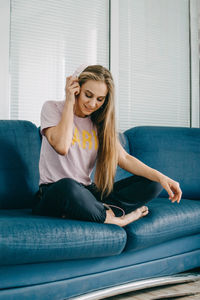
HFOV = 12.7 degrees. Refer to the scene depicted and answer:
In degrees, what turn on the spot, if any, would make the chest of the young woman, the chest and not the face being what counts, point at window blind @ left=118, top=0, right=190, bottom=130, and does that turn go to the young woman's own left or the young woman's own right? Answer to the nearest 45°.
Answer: approximately 135° to the young woman's own left

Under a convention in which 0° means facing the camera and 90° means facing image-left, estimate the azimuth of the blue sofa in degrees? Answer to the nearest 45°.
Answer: approximately 315°

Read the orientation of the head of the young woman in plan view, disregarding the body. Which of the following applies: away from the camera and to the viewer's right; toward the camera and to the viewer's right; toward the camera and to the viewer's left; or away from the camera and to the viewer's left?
toward the camera and to the viewer's right
